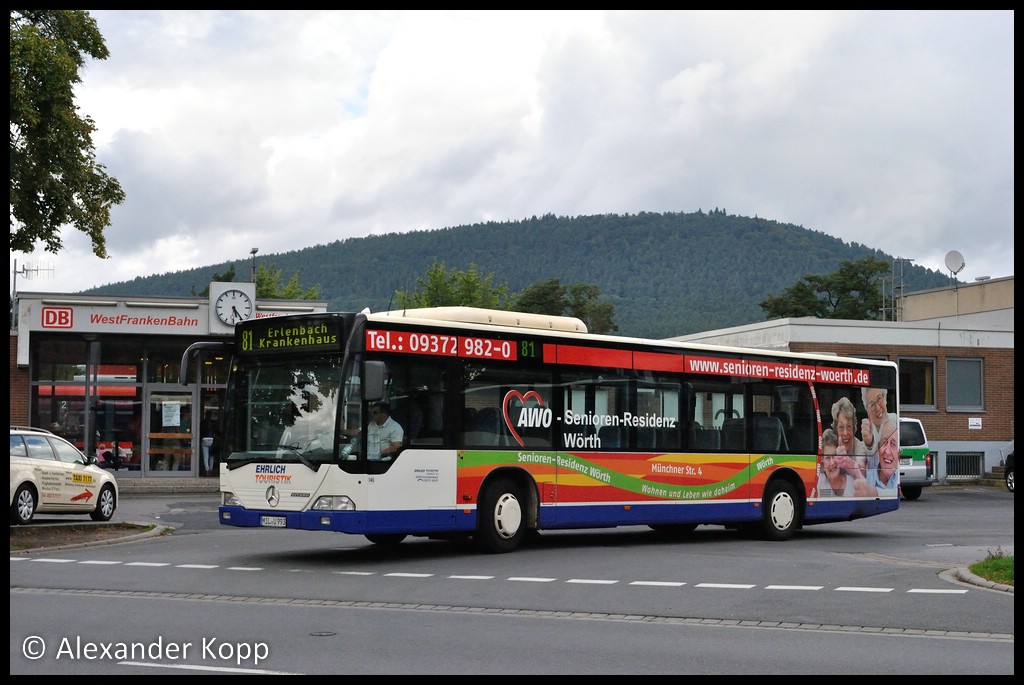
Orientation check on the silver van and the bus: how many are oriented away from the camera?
1

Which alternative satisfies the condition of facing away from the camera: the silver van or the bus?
the silver van

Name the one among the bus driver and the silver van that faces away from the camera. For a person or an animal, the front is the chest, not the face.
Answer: the silver van

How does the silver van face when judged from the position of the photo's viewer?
facing away from the viewer

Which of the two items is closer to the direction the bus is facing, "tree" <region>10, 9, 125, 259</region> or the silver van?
the tree

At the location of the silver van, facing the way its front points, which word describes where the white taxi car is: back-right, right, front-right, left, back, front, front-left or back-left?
back-left

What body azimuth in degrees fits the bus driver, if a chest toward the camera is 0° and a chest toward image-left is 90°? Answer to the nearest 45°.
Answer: approximately 45°

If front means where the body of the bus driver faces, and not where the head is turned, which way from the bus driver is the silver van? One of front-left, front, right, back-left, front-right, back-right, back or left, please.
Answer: back
